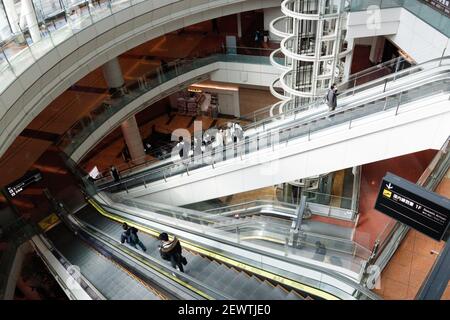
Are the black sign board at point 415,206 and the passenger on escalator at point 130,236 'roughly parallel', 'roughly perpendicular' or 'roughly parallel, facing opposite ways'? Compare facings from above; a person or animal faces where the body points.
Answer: roughly perpendicular

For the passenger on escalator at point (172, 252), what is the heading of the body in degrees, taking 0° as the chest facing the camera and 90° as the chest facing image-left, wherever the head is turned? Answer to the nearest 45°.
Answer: approximately 135°

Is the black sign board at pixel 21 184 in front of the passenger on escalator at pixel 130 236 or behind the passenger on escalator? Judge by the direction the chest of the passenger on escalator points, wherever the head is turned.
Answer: in front

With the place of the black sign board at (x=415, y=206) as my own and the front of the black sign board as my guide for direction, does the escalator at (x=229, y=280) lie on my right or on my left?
on my right

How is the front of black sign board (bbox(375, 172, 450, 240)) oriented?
toward the camera

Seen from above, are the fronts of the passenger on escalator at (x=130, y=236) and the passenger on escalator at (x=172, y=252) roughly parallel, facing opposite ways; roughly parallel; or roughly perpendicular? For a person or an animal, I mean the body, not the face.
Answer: roughly parallel

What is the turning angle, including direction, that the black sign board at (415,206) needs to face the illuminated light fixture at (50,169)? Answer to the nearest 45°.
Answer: approximately 90° to its right

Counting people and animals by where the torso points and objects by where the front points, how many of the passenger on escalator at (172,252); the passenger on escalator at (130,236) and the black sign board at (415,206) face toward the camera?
1

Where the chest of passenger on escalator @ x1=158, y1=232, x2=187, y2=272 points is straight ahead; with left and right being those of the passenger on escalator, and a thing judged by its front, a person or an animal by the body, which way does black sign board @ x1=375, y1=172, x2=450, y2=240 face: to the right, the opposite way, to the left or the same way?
to the left
